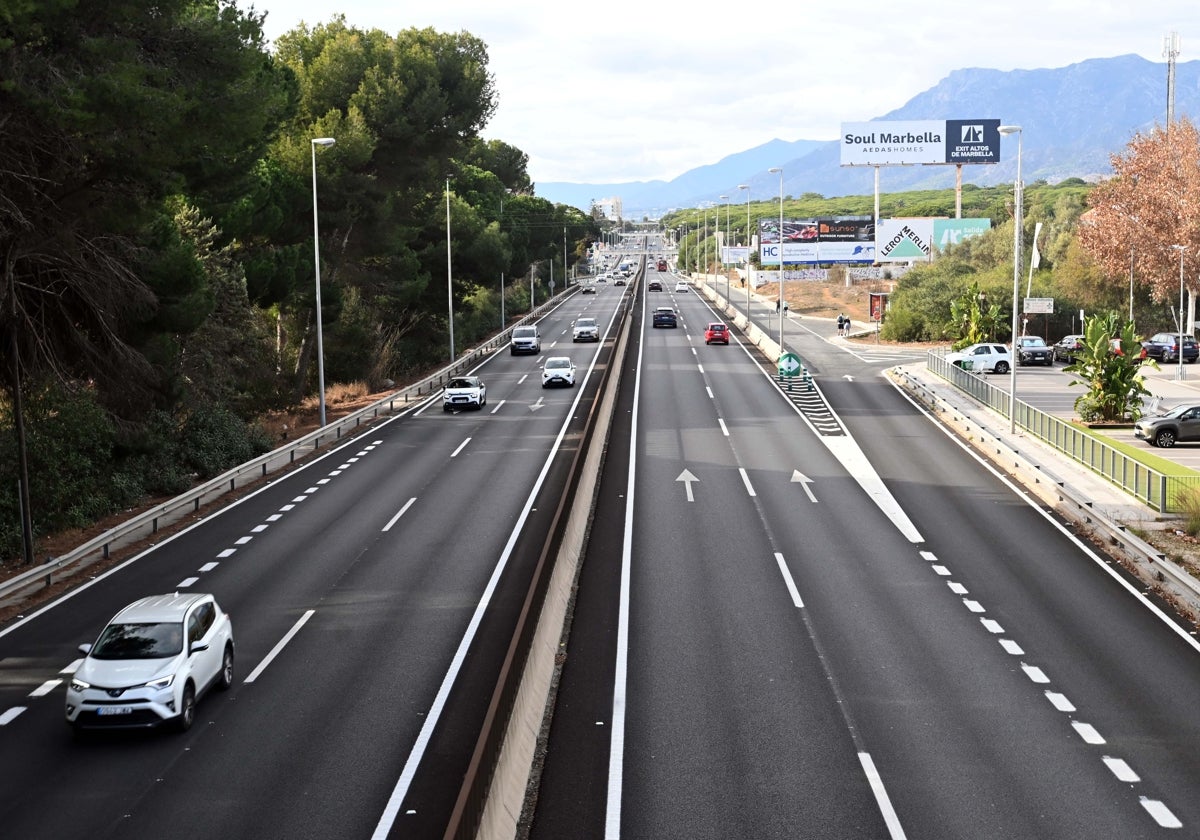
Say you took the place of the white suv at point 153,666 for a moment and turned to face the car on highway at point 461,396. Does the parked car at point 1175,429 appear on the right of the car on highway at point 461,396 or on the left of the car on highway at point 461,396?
right

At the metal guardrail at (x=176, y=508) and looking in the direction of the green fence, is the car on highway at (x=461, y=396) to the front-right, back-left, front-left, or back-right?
front-left

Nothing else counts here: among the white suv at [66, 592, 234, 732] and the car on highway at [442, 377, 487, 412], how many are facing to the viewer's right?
0

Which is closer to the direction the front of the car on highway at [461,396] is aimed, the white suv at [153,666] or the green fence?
the white suv

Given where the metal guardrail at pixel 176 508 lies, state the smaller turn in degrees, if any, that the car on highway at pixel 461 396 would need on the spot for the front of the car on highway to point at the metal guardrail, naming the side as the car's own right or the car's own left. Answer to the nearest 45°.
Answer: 0° — it already faces it

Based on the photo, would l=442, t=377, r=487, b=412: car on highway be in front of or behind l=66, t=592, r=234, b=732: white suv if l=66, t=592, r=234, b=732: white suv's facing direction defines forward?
behind

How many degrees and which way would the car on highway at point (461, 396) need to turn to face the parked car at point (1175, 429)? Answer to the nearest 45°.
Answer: approximately 45° to its left

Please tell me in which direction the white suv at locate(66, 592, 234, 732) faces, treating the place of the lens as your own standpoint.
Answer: facing the viewer and to the left of the viewer

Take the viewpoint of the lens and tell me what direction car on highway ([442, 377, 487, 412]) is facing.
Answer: facing the viewer

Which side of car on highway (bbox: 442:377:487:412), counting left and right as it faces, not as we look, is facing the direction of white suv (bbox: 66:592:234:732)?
front

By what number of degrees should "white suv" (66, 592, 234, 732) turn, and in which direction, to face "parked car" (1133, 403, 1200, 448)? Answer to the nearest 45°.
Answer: approximately 180°

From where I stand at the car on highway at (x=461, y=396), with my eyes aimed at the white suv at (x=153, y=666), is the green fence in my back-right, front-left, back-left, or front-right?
front-left
